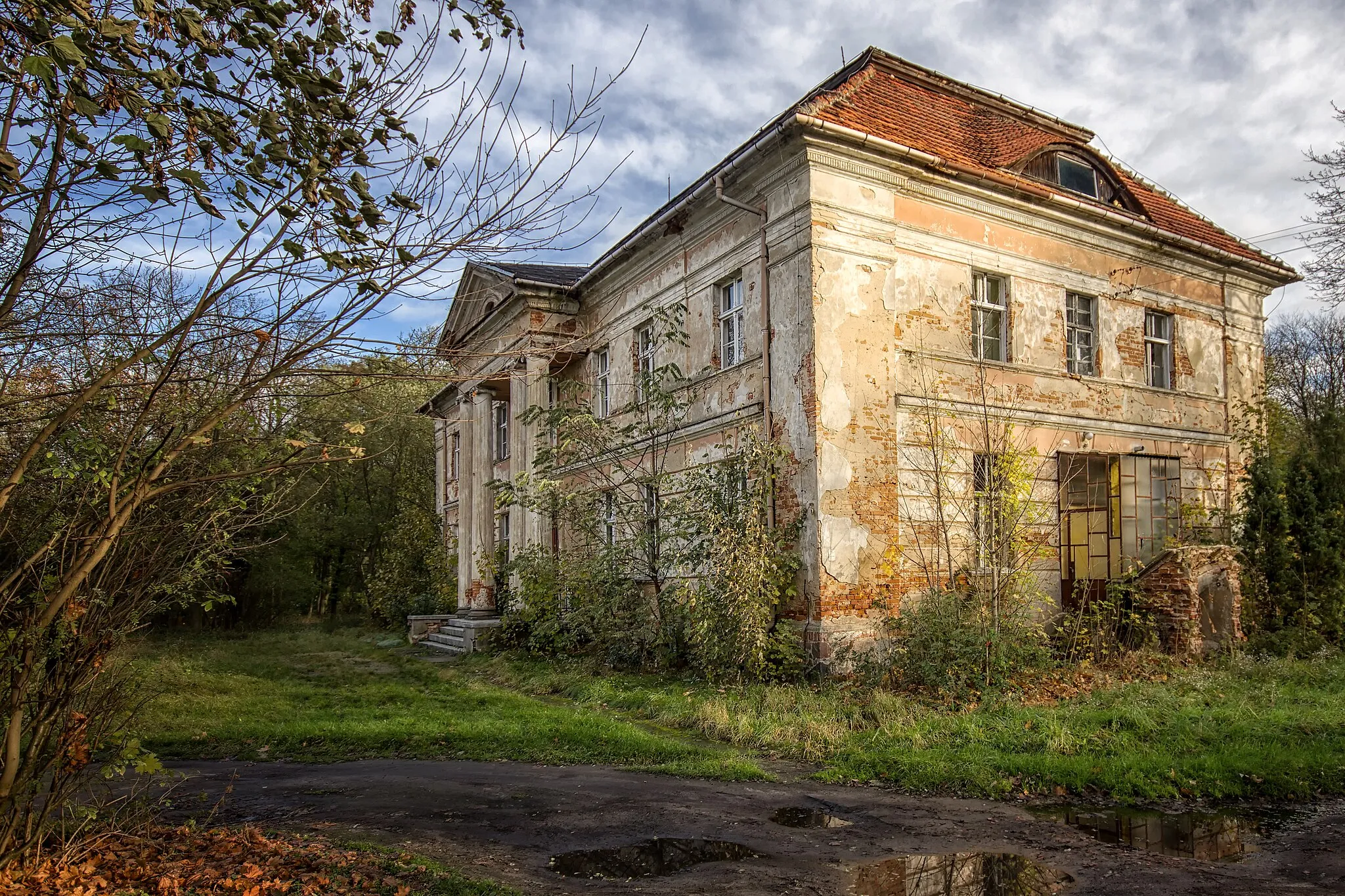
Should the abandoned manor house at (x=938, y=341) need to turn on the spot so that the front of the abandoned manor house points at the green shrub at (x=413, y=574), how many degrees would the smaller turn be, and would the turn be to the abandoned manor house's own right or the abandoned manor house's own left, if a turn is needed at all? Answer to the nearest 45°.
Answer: approximately 90° to the abandoned manor house's own right

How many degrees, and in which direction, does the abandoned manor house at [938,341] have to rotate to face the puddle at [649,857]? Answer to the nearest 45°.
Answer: approximately 45° to its left

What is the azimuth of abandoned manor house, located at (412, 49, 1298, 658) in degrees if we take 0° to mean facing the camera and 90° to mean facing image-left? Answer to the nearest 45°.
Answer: approximately 45°

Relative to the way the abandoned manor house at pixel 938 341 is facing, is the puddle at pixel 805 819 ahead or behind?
ahead

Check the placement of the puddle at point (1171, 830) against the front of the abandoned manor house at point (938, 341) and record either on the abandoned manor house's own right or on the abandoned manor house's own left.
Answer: on the abandoned manor house's own left

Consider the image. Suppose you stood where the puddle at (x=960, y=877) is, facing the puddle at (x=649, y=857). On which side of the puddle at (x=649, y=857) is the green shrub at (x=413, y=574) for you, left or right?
right
